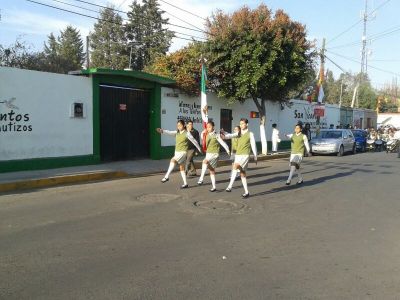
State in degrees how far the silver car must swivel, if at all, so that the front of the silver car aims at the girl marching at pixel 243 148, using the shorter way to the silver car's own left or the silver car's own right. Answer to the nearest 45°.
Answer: approximately 45° to the silver car's own left

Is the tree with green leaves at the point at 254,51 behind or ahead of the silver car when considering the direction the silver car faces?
ahead

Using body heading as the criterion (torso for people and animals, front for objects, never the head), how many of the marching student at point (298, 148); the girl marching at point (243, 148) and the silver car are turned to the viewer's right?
0

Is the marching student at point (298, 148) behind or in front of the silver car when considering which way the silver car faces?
in front

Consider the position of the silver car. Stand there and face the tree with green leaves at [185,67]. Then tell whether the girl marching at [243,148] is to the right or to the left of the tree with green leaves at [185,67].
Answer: left

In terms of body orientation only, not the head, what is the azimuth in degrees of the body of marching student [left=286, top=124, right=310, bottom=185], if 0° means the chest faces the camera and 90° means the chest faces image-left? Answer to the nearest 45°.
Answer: approximately 45°

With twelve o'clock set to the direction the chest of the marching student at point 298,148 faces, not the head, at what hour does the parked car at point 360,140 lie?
The parked car is roughly at 5 o'clock from the marching student.

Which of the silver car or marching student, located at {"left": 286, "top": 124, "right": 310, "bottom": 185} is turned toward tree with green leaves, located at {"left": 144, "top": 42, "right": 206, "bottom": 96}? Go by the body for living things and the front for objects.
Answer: the silver car

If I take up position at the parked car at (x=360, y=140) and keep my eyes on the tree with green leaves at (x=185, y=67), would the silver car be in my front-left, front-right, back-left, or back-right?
front-left

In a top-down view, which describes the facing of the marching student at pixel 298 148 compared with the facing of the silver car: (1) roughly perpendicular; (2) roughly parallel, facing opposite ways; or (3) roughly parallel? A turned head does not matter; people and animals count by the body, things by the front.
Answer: roughly parallel

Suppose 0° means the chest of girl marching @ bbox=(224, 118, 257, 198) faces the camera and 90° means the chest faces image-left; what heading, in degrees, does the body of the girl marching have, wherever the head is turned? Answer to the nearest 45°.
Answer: approximately 45°

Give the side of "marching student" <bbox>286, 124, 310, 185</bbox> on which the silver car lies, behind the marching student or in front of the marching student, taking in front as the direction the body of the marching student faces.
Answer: behind

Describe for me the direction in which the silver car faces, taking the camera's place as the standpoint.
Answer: facing the viewer and to the left of the viewer

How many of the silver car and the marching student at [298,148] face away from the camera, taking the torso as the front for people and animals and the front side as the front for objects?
0

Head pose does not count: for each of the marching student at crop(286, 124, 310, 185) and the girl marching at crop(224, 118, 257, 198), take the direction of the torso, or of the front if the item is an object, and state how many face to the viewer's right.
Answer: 0

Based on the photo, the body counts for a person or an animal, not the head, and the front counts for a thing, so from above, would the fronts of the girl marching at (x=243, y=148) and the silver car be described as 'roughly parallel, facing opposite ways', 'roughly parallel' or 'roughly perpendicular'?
roughly parallel
